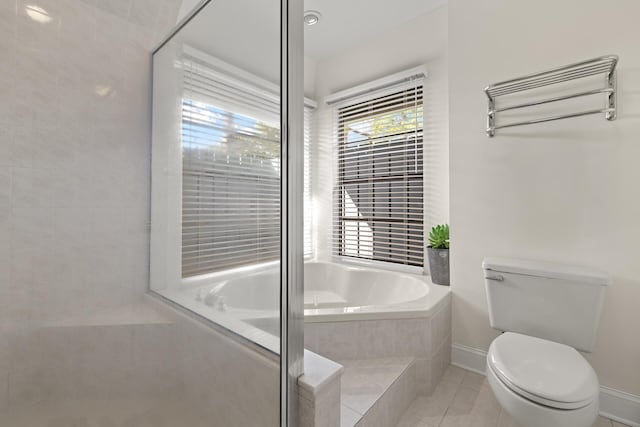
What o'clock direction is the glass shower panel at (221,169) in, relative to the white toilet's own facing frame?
The glass shower panel is roughly at 1 o'clock from the white toilet.

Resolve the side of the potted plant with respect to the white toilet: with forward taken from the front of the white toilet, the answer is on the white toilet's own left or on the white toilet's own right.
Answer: on the white toilet's own right

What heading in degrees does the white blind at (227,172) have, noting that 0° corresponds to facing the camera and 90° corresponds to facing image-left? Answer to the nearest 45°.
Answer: approximately 315°

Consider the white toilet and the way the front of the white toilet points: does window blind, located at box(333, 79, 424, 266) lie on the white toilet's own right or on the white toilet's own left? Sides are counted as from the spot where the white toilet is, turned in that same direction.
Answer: on the white toilet's own right

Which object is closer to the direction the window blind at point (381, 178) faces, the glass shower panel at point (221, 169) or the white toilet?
the glass shower panel
